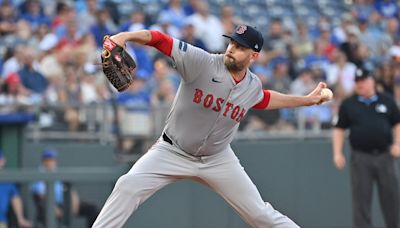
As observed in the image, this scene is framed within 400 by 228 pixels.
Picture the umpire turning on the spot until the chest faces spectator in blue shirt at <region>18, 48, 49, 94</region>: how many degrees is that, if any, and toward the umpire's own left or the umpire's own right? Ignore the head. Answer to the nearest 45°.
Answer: approximately 180°

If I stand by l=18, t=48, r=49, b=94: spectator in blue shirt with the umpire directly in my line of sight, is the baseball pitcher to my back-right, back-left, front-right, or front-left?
front-right

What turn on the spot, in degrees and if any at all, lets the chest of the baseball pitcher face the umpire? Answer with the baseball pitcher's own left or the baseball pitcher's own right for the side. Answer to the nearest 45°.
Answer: approximately 135° to the baseball pitcher's own left

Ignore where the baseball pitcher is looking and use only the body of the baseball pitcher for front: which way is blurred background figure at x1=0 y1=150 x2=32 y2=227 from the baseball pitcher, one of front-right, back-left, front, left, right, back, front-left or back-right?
back-right

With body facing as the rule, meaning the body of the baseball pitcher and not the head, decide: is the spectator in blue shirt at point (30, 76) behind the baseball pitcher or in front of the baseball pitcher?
behind

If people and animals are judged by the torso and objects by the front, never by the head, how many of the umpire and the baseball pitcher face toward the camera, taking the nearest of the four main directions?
2

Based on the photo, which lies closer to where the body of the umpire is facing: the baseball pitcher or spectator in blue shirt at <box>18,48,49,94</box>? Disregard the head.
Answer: the baseball pitcher

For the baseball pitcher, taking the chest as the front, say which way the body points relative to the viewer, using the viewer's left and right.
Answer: facing the viewer

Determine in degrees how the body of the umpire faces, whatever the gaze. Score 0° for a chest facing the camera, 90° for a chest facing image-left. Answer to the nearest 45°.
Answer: approximately 0°
